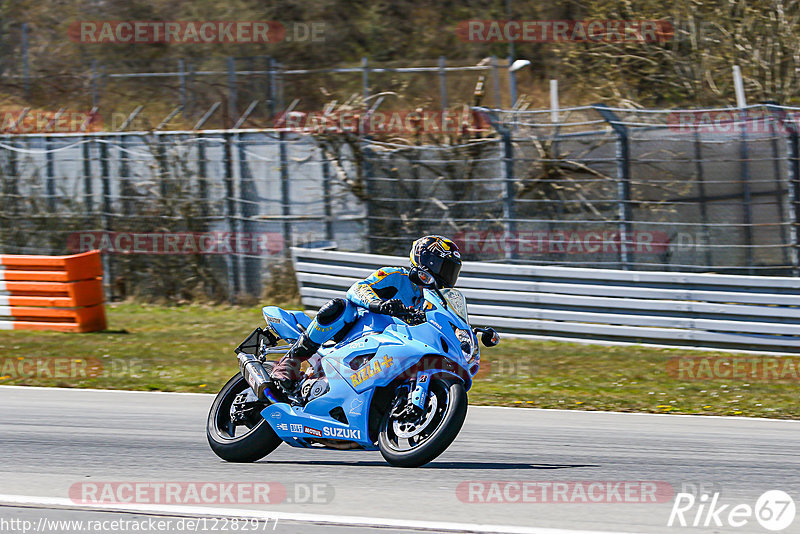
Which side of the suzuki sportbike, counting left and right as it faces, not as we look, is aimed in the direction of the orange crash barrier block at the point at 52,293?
back

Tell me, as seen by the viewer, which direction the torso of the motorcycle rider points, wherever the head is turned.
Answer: to the viewer's right

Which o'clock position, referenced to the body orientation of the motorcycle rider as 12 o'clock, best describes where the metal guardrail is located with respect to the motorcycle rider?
The metal guardrail is roughly at 10 o'clock from the motorcycle rider.

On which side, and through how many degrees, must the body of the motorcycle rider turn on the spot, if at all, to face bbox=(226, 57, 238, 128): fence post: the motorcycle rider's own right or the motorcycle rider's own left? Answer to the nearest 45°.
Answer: approximately 90° to the motorcycle rider's own left

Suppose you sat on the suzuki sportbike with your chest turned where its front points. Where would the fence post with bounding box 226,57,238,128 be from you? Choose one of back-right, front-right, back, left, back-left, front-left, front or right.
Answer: back-left

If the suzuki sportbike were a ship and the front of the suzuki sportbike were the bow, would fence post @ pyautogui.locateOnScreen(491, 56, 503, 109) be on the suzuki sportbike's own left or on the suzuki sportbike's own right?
on the suzuki sportbike's own left

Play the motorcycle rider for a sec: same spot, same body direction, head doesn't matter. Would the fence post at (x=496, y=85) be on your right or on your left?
on your left

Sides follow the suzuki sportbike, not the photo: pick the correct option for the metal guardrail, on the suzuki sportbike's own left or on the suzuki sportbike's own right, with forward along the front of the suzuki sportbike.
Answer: on the suzuki sportbike's own left
